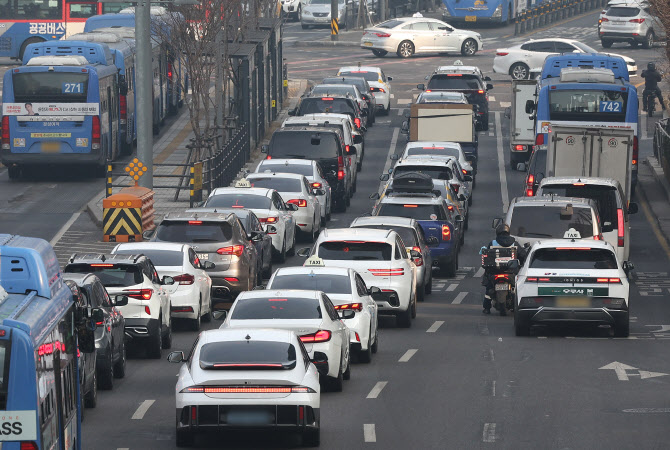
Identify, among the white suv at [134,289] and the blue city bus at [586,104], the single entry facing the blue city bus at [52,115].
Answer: the white suv

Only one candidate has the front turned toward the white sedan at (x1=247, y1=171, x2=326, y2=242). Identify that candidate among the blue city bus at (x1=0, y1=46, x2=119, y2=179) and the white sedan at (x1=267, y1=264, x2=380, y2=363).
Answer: the white sedan at (x1=267, y1=264, x2=380, y2=363)

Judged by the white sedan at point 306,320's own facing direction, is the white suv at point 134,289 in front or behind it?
in front

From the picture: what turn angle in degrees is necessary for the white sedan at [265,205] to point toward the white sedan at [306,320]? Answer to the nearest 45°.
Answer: approximately 180°

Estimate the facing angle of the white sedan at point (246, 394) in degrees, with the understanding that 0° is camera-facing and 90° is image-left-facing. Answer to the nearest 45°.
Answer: approximately 180°

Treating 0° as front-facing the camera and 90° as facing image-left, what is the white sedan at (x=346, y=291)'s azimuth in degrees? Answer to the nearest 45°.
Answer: approximately 180°

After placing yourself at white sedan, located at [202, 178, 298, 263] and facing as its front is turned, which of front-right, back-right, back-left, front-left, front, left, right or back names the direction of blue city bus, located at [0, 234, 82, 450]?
back

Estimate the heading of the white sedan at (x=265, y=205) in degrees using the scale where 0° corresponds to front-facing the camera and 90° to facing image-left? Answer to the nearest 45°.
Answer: approximately 180°

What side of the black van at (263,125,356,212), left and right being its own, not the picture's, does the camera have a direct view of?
back

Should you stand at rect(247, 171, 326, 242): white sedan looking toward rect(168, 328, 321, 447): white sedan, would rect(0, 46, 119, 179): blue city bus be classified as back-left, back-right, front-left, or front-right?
back-right

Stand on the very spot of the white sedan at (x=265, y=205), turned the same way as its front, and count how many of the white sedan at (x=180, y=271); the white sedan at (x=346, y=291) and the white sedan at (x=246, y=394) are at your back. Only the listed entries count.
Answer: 3

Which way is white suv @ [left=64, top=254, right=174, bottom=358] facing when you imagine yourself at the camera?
facing away from the viewer

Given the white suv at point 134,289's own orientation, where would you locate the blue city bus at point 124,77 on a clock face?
The blue city bus is roughly at 12 o'clock from the white suv.

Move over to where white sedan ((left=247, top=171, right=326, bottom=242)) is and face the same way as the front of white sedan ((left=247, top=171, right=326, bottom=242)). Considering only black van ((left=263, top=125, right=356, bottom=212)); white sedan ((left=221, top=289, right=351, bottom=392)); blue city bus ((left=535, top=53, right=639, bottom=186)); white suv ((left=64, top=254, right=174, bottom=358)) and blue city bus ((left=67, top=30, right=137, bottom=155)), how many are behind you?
2

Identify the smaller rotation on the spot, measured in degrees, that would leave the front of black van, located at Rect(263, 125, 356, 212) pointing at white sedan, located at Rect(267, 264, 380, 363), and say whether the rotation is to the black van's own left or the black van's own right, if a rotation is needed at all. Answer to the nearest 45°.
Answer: approximately 180°

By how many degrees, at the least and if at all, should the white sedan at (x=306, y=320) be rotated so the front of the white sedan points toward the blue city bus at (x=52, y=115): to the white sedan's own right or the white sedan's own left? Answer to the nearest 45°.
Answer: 0° — it already faces it

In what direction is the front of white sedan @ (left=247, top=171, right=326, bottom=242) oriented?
away from the camera
